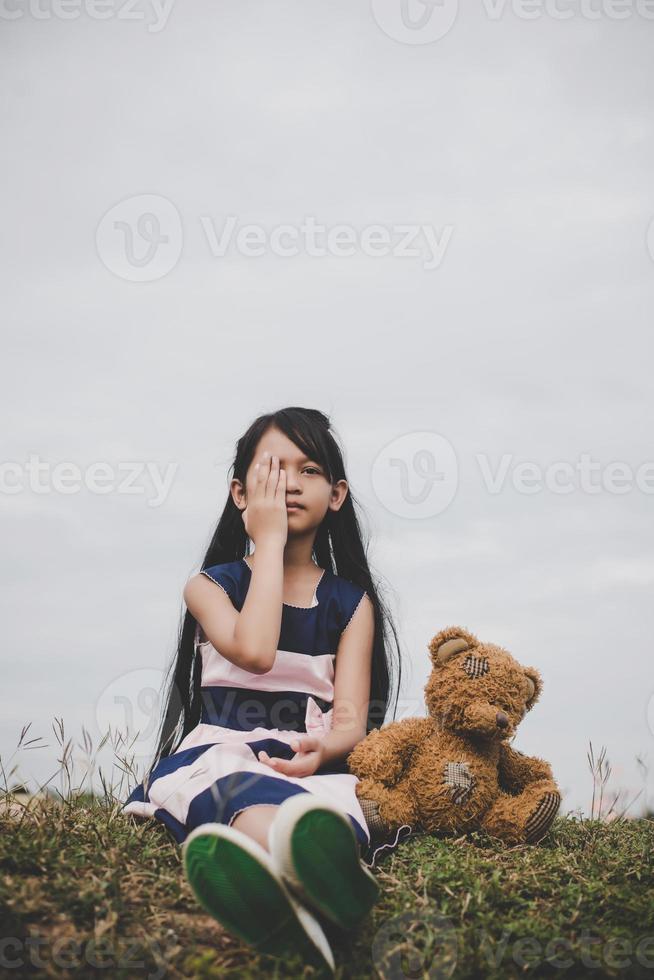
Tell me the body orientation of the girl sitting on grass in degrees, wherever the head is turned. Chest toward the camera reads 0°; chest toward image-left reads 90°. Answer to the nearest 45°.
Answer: approximately 0°
